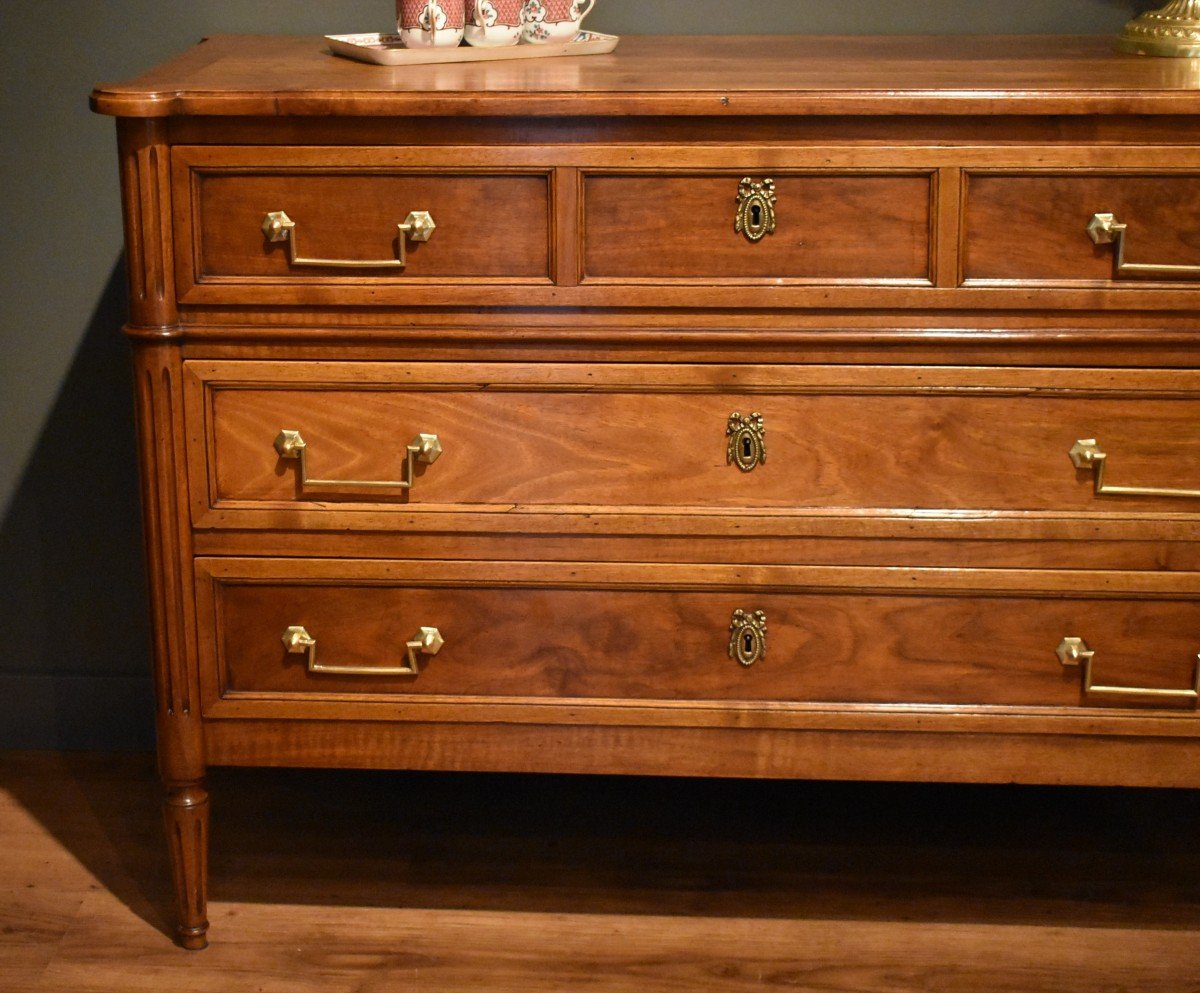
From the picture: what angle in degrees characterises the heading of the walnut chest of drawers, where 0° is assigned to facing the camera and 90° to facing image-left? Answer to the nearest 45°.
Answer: approximately 0°
